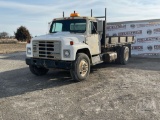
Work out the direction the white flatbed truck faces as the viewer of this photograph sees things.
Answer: facing the viewer and to the left of the viewer
